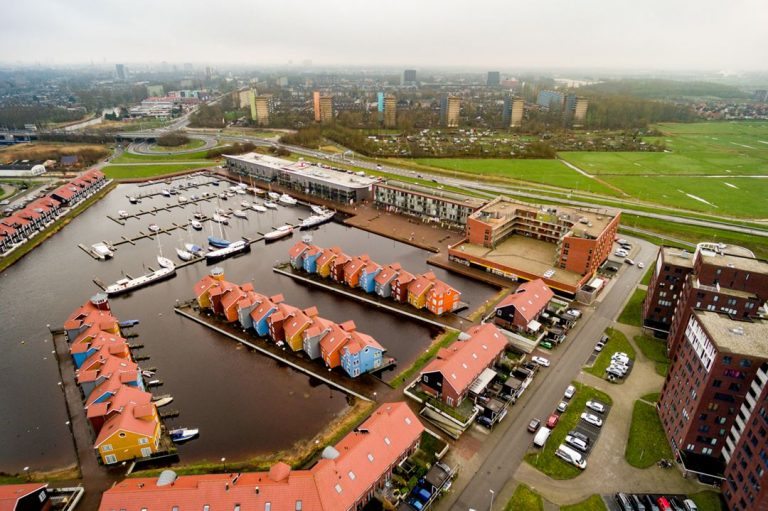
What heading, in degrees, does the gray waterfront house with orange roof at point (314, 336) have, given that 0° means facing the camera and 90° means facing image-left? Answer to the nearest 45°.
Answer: approximately 45°

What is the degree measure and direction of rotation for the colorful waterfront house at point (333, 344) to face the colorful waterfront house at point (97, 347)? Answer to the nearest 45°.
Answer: approximately 45° to its right

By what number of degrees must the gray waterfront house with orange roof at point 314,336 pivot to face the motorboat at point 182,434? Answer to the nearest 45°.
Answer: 0° — it already faces it

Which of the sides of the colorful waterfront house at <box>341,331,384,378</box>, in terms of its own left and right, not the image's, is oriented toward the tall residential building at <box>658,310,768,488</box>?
left

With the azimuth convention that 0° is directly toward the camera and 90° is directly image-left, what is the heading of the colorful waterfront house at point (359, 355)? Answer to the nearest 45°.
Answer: approximately 45°

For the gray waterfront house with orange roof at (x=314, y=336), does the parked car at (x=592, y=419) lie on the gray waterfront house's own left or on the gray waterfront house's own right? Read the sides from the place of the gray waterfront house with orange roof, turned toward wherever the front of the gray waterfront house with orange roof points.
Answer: on the gray waterfront house's own left

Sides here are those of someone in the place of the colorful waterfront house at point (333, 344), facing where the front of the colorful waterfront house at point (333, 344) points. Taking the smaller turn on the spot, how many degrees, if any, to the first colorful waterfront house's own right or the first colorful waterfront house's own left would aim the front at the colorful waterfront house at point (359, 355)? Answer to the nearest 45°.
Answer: approximately 90° to the first colorful waterfront house's own left
